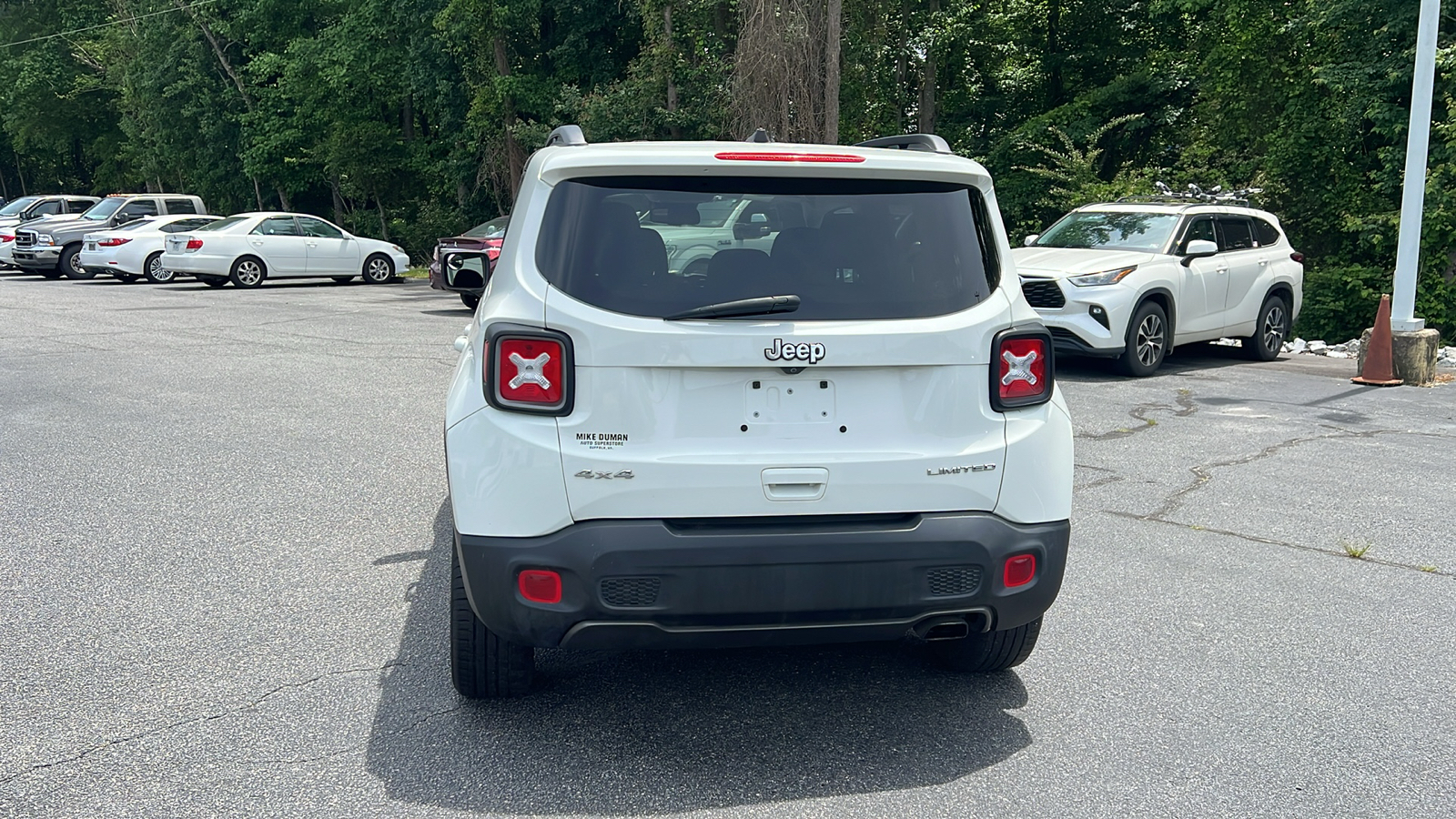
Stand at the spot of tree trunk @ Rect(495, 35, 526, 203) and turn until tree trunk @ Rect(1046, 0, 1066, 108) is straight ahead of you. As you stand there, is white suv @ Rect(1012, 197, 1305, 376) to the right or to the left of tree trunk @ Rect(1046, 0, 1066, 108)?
right

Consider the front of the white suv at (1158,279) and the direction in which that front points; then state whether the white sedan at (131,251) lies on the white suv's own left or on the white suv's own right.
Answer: on the white suv's own right

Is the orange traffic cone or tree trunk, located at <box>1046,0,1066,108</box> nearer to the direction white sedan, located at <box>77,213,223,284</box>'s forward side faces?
the tree trunk

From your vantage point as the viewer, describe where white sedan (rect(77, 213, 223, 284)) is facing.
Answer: facing away from the viewer and to the right of the viewer

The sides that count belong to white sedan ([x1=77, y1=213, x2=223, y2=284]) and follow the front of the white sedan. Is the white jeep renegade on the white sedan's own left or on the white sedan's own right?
on the white sedan's own right

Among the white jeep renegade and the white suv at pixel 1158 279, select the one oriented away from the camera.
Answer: the white jeep renegade

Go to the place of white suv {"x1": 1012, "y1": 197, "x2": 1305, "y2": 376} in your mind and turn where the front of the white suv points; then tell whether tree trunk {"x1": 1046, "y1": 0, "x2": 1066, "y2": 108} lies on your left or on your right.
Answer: on your right

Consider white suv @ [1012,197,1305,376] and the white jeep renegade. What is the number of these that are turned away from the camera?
1

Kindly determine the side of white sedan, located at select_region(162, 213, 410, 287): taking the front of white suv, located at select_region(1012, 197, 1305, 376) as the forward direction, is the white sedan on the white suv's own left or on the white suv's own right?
on the white suv's own right

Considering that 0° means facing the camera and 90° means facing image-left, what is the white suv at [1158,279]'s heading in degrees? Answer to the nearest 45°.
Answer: approximately 45°

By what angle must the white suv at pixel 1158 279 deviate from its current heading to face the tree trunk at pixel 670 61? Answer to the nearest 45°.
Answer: approximately 90° to its right

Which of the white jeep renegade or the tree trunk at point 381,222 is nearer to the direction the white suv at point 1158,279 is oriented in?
the white jeep renegade

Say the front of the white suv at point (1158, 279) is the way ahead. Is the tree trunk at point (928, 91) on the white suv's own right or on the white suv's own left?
on the white suv's own right

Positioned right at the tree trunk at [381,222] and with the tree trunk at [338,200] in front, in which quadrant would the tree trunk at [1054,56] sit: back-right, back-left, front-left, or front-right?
back-right

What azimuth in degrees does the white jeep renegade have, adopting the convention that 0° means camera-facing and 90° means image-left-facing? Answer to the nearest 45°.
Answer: approximately 180°
